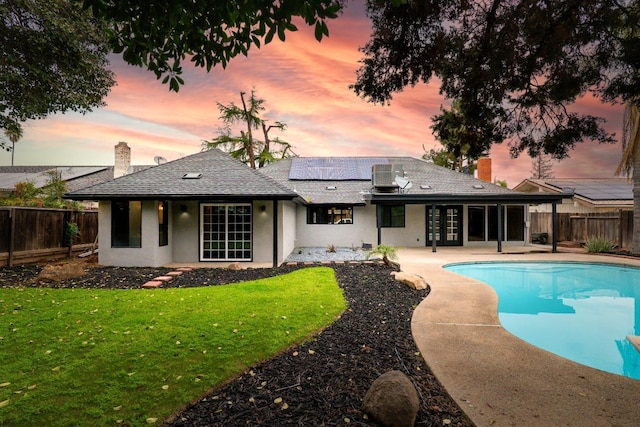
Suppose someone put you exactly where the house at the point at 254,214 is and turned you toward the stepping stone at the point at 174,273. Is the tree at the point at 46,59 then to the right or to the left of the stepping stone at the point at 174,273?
right

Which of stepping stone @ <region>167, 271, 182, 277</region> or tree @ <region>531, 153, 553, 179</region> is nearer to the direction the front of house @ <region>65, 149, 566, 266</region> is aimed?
the tree

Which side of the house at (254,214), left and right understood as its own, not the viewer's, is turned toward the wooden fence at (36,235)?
left

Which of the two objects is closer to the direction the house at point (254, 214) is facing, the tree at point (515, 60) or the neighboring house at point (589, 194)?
the neighboring house

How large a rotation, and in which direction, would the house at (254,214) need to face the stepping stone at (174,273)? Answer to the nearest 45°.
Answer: approximately 135° to its left

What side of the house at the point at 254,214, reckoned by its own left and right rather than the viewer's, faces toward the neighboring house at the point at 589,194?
right

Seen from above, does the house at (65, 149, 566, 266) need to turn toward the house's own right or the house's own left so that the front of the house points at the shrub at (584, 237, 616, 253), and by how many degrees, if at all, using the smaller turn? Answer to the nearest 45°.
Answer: approximately 90° to the house's own right

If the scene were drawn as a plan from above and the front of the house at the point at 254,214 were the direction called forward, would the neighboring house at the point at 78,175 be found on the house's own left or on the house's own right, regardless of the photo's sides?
on the house's own left

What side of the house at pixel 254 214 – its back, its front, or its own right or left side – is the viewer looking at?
back

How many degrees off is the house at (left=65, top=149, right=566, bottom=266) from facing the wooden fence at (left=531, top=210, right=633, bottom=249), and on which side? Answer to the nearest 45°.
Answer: approximately 90° to its right
